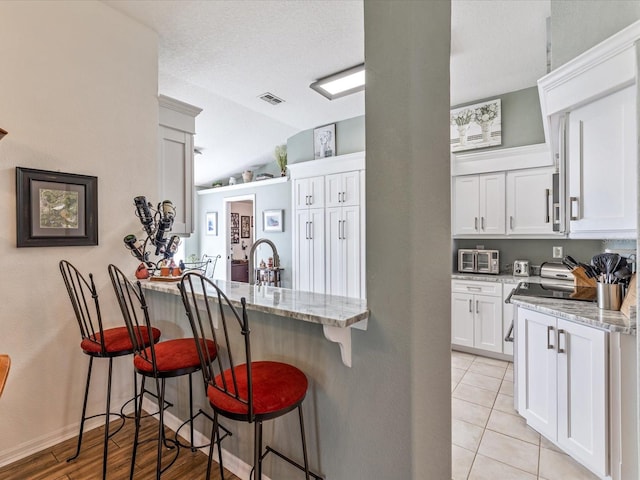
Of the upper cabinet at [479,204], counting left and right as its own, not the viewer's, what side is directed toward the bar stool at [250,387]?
front

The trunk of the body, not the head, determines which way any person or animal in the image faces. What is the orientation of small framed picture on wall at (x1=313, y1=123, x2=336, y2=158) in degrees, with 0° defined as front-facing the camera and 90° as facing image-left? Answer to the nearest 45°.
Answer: approximately 45°

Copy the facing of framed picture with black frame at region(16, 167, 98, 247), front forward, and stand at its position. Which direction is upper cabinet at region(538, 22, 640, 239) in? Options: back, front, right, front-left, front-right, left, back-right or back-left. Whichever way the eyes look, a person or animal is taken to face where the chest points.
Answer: front

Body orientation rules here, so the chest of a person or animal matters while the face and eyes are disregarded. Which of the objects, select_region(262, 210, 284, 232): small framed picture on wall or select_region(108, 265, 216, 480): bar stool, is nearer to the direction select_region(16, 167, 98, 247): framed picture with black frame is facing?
the bar stool

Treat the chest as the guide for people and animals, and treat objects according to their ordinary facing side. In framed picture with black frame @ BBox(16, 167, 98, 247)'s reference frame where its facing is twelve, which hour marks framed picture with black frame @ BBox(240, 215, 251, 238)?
framed picture with black frame @ BBox(240, 215, 251, 238) is roughly at 9 o'clock from framed picture with black frame @ BBox(16, 167, 98, 247).

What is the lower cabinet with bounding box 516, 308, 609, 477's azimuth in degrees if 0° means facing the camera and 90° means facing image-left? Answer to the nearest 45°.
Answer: approximately 45°

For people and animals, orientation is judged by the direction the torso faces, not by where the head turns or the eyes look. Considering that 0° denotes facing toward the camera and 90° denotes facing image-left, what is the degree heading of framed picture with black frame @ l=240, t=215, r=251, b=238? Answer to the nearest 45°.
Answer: approximately 0°

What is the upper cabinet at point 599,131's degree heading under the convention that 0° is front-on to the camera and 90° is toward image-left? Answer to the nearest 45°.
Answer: approximately 45°

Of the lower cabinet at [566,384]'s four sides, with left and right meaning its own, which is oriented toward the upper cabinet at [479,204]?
right

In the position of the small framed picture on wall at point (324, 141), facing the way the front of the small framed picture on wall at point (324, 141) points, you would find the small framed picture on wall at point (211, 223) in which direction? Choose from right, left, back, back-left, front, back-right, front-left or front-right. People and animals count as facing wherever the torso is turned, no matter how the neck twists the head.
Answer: right

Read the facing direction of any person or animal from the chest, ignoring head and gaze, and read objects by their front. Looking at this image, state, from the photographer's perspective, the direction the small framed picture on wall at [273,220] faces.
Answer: facing the viewer

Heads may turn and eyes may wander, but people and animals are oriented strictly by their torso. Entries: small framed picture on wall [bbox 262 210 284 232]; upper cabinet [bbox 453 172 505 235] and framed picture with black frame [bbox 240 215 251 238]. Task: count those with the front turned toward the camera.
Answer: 3
